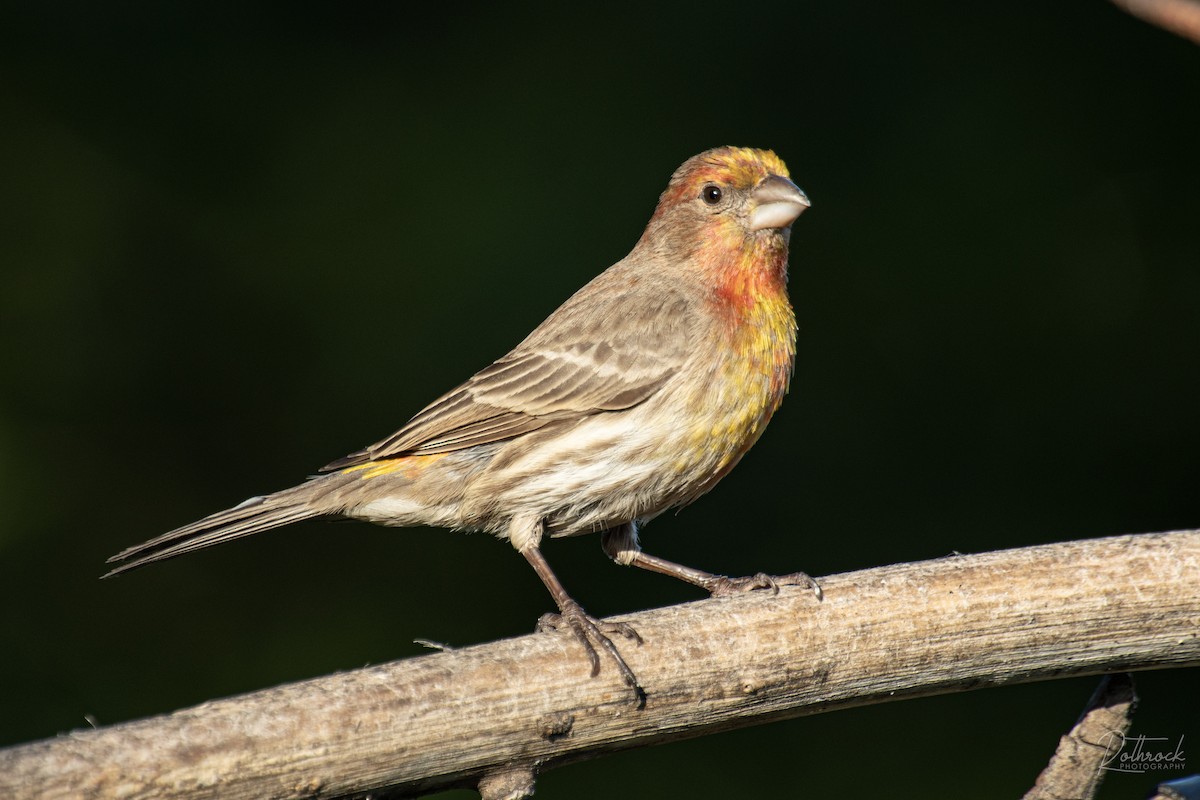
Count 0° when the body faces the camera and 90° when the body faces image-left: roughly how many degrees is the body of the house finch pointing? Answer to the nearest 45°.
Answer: approximately 270°
